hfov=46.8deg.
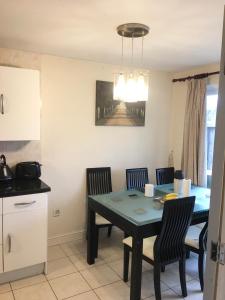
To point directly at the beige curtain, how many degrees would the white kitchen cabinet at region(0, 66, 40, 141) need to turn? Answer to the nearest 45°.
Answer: approximately 45° to its left

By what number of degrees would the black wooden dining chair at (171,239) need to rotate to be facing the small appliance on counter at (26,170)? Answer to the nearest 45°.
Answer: approximately 45° to its left

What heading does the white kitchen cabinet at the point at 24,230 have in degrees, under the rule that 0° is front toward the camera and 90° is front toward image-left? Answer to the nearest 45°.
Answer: approximately 315°

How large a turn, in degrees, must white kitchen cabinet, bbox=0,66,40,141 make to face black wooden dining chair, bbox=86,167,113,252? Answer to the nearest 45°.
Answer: approximately 90° to its left

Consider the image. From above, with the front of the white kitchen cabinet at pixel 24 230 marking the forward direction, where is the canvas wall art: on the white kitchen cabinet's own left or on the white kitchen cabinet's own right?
on the white kitchen cabinet's own left

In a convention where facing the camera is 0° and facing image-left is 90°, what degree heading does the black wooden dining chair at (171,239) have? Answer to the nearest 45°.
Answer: approximately 135°

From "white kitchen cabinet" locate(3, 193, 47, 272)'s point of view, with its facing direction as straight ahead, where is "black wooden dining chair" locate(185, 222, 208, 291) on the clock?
The black wooden dining chair is roughly at 11 o'clock from the white kitchen cabinet.

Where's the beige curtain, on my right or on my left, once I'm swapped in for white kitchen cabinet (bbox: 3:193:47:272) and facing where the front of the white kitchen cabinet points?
on my left

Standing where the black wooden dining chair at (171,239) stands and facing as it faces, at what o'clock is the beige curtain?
The beige curtain is roughly at 2 o'clock from the black wooden dining chair.
